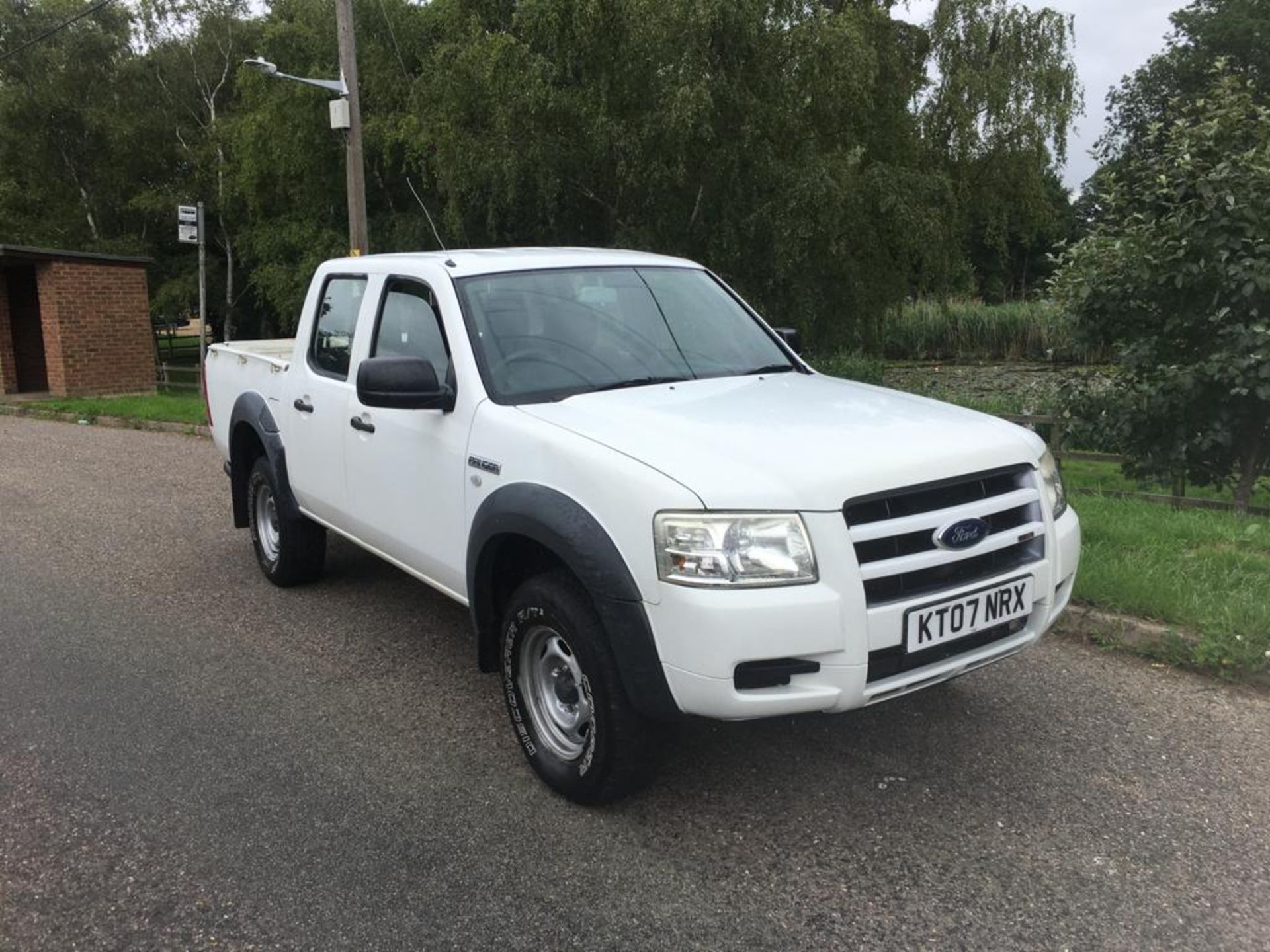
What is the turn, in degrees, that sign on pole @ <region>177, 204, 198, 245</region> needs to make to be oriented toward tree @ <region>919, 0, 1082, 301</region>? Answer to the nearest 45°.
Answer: approximately 90° to its left

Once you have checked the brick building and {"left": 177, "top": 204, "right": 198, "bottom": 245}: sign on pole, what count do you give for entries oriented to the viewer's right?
0

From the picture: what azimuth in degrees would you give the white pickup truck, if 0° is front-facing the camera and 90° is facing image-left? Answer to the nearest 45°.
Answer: approximately 315°

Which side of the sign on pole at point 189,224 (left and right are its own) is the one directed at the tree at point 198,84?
back

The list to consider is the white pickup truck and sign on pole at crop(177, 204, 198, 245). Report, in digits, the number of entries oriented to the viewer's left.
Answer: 0

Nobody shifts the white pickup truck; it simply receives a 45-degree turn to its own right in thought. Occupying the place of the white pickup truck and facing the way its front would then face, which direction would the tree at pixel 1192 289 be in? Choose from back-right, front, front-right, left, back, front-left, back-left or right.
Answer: back-left

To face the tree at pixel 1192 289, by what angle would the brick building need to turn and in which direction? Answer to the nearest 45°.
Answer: approximately 90° to its left

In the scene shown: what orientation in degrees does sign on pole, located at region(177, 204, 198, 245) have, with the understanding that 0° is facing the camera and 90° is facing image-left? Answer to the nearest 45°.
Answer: approximately 0°

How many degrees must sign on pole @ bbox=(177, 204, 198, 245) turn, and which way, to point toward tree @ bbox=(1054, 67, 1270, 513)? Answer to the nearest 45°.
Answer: approximately 45° to its left

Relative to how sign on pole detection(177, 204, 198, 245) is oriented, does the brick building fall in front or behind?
behind
